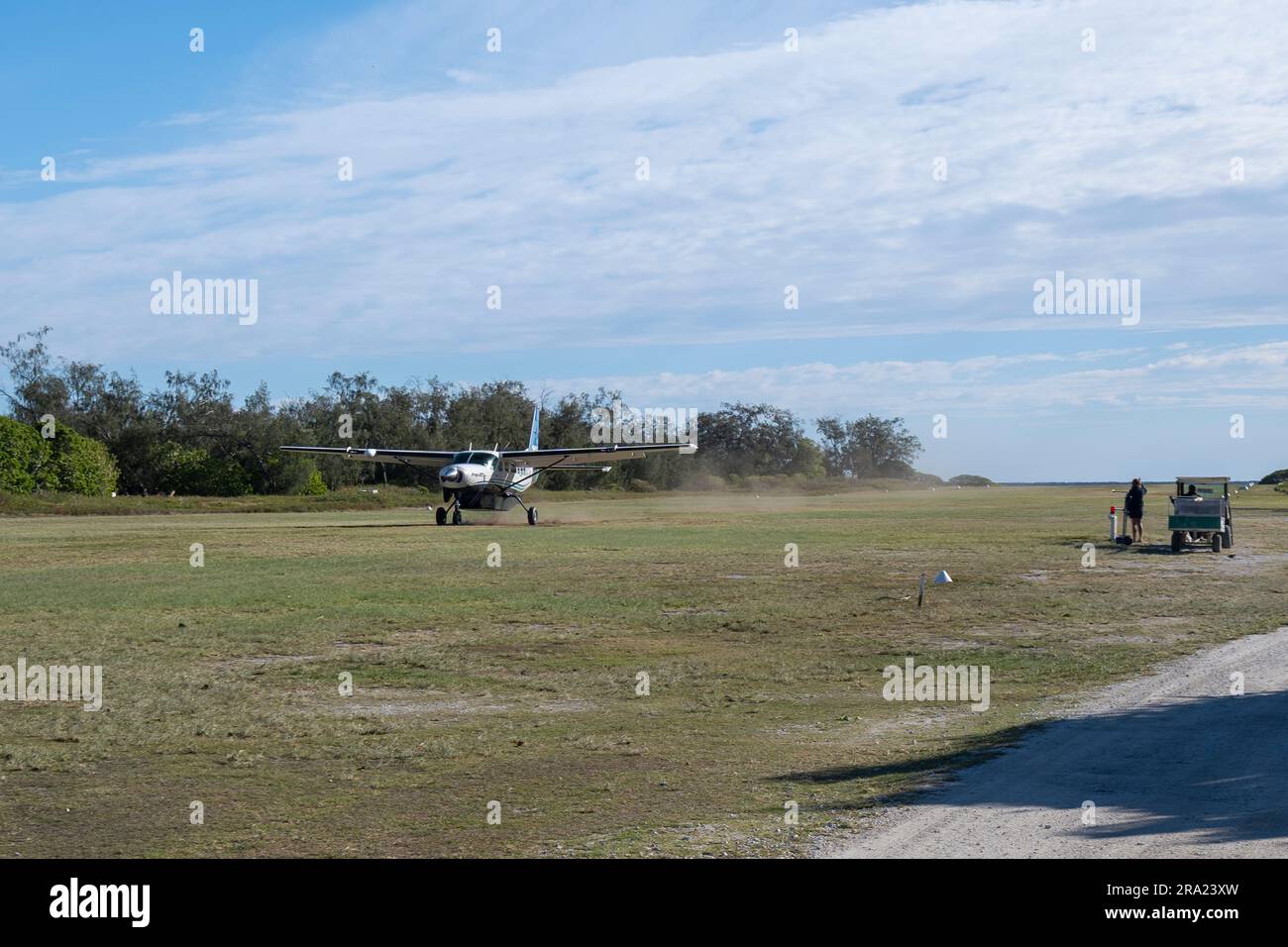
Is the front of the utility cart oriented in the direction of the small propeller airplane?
no

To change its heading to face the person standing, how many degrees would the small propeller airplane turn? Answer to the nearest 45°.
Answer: approximately 45° to its left

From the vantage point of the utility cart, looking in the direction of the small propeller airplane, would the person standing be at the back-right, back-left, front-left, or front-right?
front-right

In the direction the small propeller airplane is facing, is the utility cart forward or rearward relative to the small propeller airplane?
forward

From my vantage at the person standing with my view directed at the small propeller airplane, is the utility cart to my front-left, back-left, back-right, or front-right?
back-left

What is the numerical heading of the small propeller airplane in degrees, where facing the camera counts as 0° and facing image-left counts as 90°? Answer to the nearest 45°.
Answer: approximately 0°

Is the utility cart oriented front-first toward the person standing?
no
